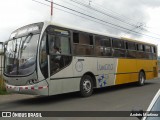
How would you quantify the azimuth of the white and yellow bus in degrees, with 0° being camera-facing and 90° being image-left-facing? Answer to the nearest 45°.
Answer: approximately 45°
